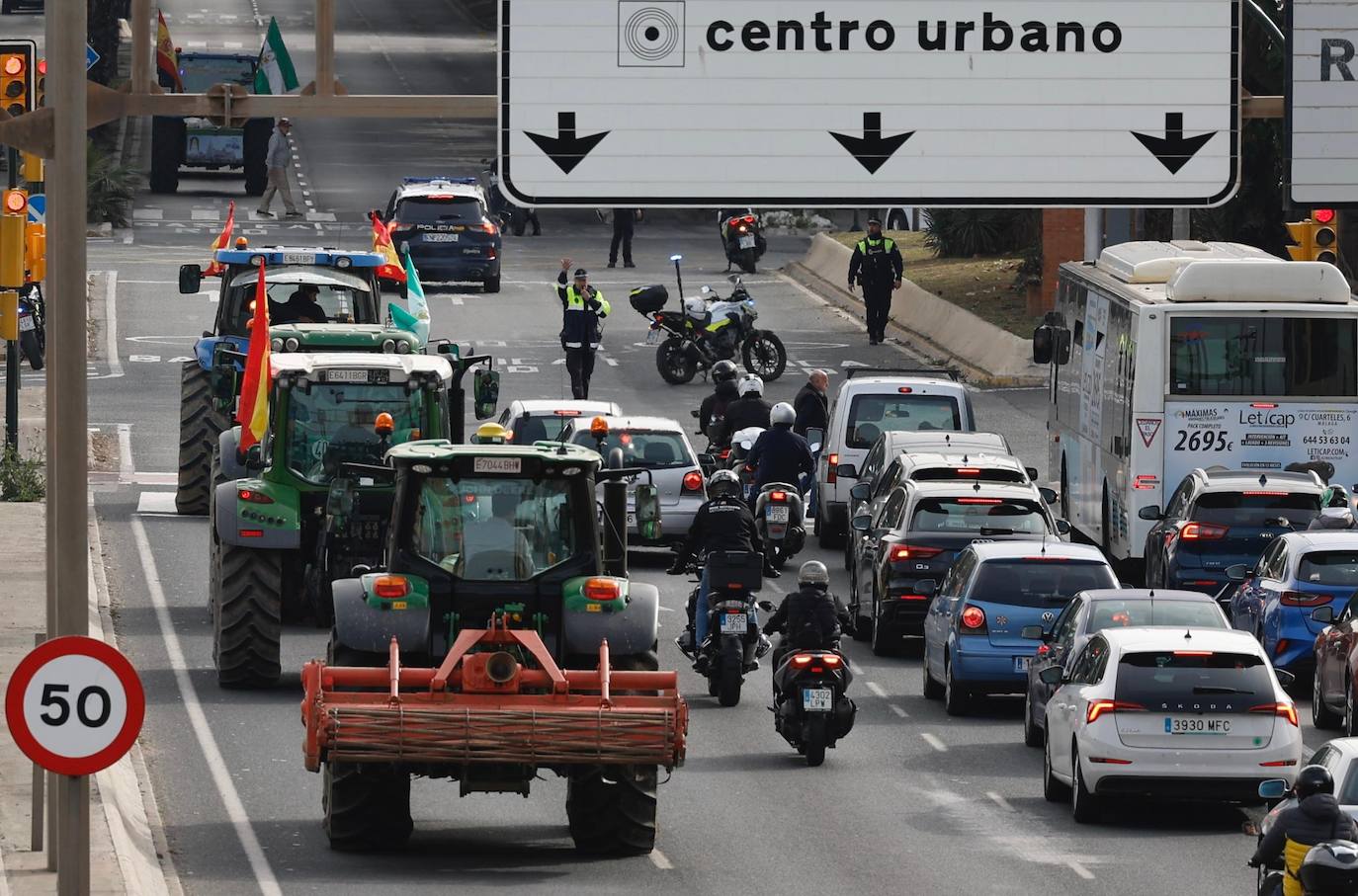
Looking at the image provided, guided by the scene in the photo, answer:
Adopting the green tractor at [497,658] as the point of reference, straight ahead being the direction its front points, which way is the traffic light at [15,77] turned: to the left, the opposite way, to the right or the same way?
the opposite way

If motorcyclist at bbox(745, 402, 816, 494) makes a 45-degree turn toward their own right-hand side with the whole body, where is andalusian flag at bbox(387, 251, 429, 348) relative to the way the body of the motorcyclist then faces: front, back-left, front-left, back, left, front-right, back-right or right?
back-left

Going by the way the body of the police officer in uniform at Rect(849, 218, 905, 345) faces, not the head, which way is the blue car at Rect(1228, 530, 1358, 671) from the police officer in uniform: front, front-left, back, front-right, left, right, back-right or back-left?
front

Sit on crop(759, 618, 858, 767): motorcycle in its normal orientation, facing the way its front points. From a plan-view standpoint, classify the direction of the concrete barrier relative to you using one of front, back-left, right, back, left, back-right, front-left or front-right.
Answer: front

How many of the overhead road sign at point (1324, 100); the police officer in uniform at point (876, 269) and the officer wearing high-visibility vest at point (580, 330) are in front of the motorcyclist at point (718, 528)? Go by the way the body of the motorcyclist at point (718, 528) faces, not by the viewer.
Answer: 2

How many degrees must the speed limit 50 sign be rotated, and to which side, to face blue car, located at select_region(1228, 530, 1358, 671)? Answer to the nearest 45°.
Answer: approximately 135° to its left

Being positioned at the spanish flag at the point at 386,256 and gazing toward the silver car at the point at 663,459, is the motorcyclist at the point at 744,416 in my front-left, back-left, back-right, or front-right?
front-left

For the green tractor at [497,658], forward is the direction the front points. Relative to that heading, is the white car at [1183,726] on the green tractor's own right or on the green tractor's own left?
on the green tractor's own right

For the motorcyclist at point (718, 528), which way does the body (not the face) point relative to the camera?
away from the camera

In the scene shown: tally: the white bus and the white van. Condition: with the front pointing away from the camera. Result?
2

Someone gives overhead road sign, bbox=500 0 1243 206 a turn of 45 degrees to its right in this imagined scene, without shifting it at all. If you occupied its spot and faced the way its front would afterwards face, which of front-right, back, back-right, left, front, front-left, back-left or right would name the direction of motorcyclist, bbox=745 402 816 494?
back-right

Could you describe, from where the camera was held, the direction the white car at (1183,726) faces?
facing away from the viewer

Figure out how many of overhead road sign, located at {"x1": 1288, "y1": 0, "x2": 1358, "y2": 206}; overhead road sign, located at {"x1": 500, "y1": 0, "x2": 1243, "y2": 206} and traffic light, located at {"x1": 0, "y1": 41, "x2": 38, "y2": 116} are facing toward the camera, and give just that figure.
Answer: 3

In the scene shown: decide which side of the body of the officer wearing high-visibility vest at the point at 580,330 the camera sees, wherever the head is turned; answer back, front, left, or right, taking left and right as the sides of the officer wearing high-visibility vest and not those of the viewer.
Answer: front

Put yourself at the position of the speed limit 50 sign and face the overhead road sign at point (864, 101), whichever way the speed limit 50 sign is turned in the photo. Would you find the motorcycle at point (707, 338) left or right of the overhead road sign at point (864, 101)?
left

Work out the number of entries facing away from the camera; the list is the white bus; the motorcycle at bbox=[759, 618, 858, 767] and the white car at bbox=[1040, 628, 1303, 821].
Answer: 3

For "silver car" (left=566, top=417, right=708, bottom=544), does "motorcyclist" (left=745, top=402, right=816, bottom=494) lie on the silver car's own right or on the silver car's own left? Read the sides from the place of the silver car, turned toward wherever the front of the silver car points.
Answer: on the silver car's own right

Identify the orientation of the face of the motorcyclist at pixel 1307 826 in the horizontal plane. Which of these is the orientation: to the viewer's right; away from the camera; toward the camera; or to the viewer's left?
away from the camera

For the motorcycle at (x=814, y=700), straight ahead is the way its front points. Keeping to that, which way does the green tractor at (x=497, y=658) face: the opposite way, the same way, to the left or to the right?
the same way

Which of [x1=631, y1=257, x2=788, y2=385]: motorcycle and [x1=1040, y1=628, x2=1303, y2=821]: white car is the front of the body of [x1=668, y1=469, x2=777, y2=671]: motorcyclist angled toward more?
the motorcycle

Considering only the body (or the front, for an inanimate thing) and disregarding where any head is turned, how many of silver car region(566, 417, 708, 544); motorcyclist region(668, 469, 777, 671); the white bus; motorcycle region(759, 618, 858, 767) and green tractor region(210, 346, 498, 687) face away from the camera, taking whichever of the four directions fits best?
5
